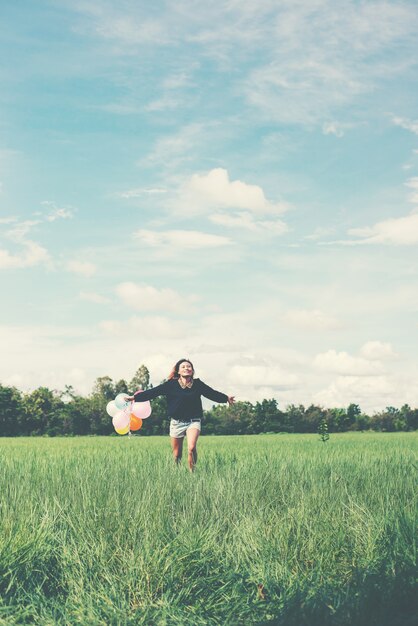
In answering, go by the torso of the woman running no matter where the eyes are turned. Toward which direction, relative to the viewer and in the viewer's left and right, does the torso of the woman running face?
facing the viewer
